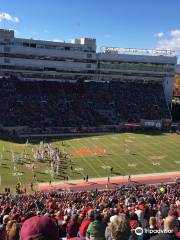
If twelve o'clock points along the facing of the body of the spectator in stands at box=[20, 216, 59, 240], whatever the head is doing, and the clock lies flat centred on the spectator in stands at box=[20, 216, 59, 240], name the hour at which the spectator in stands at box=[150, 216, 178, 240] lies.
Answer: the spectator in stands at box=[150, 216, 178, 240] is roughly at 2 o'clock from the spectator in stands at box=[20, 216, 59, 240].

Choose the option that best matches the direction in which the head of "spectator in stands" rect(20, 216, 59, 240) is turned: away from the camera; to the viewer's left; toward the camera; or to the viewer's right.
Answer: away from the camera

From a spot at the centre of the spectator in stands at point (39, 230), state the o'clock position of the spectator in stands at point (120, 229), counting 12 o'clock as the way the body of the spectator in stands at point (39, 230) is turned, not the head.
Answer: the spectator in stands at point (120, 229) is roughly at 2 o'clock from the spectator in stands at point (39, 230).

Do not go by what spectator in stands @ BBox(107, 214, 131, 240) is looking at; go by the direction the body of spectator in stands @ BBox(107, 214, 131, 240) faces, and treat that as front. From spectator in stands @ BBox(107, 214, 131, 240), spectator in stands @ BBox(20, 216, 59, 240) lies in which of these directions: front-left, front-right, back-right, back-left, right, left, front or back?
back-left

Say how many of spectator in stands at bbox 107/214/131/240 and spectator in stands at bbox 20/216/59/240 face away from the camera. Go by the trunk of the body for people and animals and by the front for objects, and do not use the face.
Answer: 2

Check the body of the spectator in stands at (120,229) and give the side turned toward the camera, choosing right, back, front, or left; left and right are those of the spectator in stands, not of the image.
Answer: back

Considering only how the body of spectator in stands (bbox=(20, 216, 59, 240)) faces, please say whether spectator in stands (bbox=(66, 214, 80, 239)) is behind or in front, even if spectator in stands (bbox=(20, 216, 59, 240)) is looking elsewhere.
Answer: in front

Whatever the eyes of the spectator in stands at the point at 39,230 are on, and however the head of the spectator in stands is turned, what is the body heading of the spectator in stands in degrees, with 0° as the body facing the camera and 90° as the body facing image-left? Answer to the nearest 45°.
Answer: approximately 180°

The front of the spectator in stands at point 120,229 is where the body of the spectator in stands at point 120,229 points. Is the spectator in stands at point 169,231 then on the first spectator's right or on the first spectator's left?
on the first spectator's right
